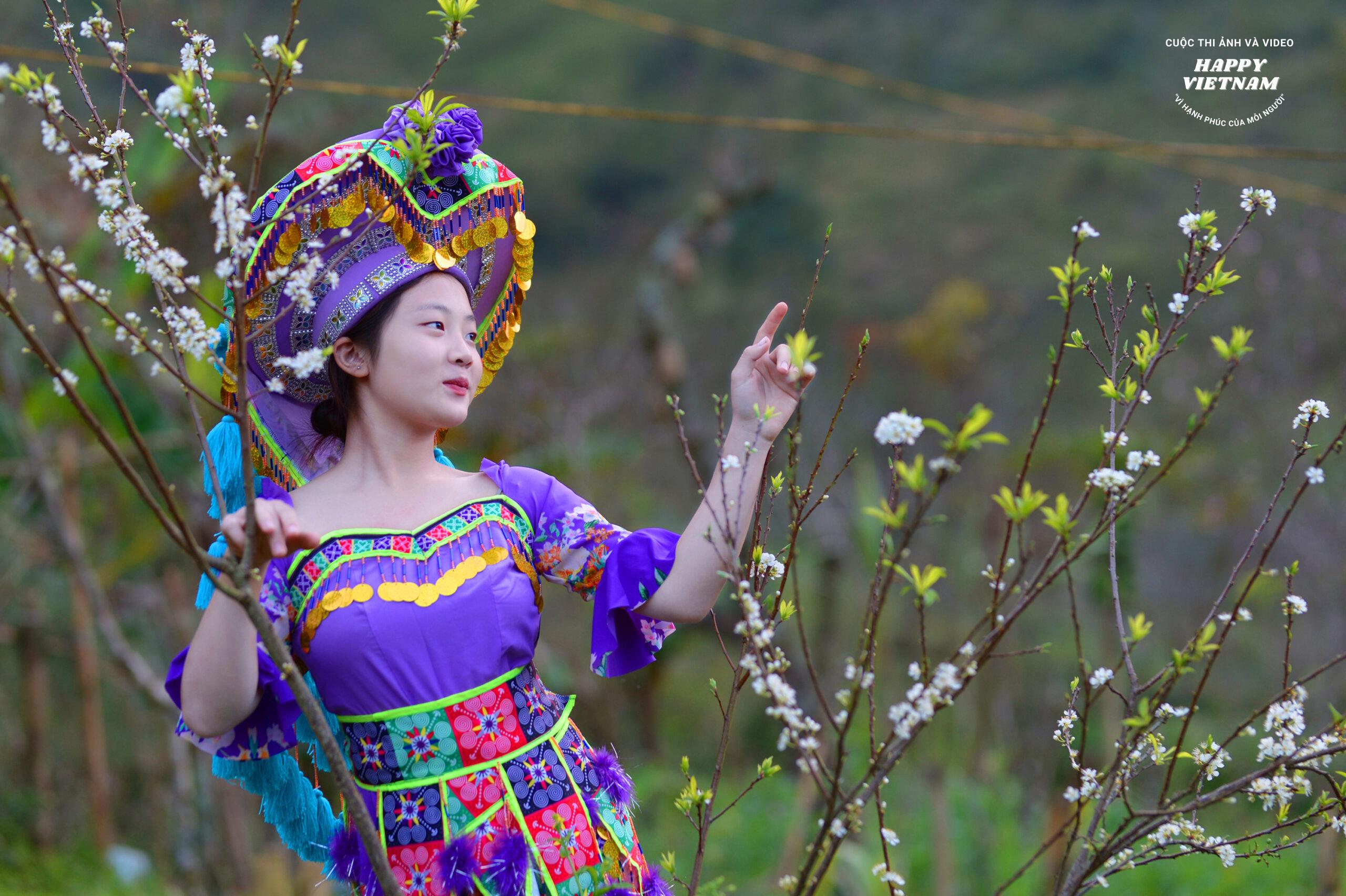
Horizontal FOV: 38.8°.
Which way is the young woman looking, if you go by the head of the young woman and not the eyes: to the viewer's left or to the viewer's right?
to the viewer's right

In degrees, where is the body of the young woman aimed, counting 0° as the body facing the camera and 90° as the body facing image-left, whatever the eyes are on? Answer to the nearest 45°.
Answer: approximately 0°
